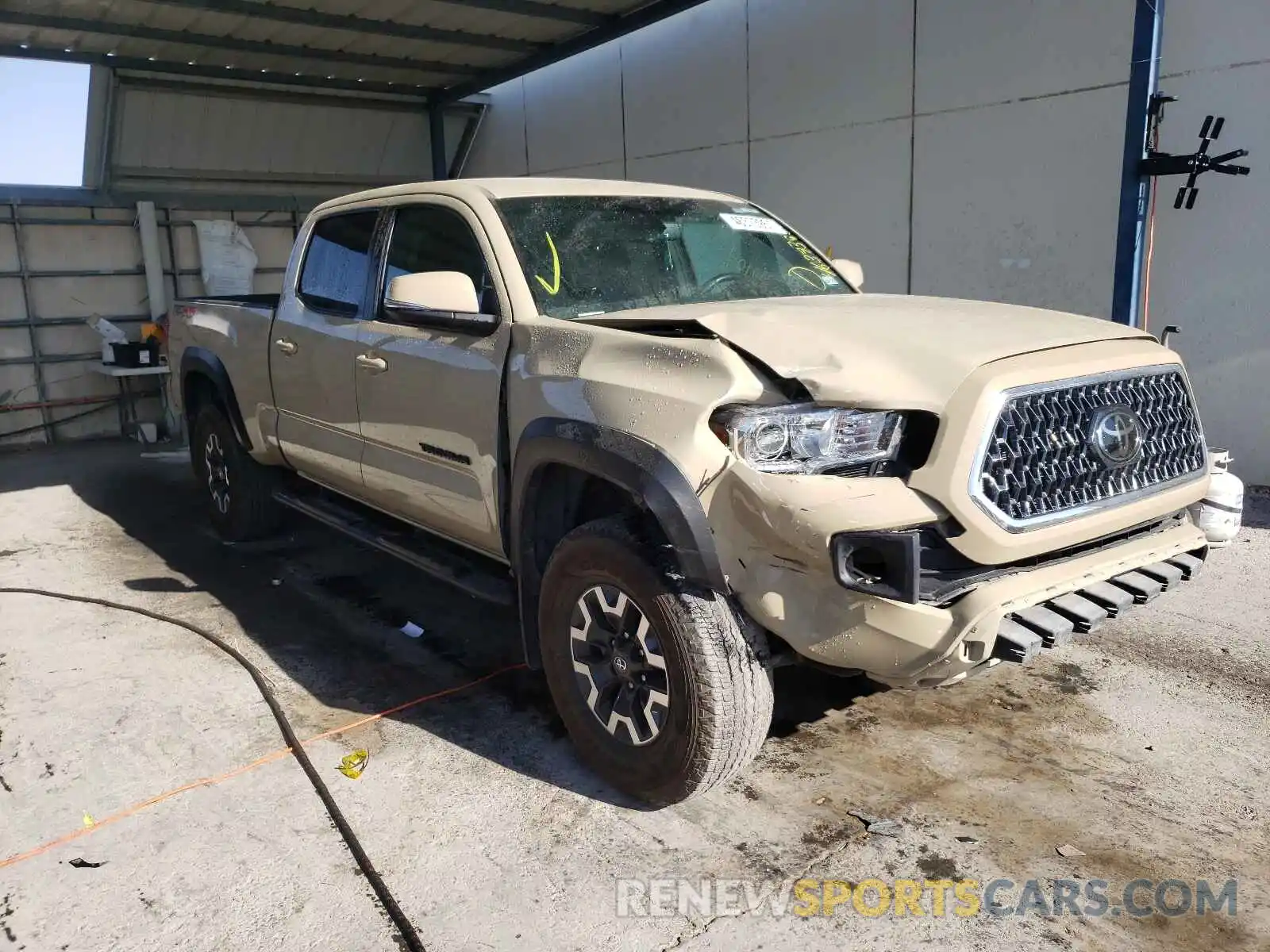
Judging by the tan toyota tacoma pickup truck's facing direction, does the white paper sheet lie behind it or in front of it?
behind

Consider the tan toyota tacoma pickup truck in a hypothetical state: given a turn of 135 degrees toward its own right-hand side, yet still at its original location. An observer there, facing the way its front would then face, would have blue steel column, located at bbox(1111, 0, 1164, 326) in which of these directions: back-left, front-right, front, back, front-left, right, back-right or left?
back-right

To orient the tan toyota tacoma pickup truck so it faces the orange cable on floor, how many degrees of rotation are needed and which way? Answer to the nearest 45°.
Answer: approximately 135° to its right

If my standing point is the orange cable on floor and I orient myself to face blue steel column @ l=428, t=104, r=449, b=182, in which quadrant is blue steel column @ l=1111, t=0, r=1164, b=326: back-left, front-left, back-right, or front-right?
front-right

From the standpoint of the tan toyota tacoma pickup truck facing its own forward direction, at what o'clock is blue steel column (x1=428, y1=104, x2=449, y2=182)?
The blue steel column is roughly at 7 o'clock from the tan toyota tacoma pickup truck.

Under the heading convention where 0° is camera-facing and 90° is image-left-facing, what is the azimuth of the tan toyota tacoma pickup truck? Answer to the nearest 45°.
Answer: approximately 315°
